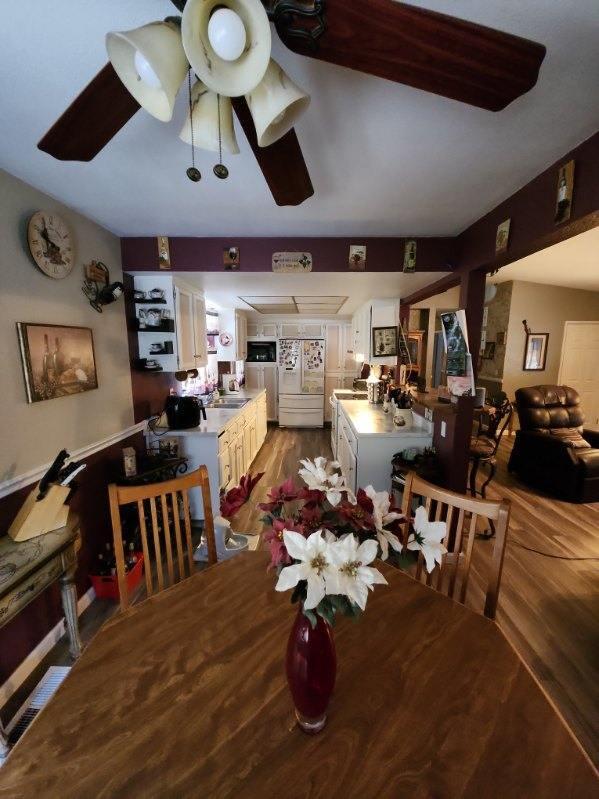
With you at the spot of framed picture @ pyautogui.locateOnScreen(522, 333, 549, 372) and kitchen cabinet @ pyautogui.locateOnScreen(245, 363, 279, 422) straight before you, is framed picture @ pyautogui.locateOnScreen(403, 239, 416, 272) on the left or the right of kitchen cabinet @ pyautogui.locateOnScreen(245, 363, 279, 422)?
left

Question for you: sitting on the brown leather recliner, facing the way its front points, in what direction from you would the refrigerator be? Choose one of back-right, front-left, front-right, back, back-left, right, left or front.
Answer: back-right

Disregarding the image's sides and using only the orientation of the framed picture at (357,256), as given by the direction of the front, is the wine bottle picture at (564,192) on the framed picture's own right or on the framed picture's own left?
on the framed picture's own left

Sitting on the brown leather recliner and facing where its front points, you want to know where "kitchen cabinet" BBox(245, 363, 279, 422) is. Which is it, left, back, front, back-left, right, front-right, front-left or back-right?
back-right

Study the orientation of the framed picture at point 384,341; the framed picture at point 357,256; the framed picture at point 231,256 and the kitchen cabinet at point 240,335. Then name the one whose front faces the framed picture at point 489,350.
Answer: the kitchen cabinet

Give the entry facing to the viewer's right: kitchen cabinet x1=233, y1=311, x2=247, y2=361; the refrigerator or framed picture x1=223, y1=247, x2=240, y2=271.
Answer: the kitchen cabinet

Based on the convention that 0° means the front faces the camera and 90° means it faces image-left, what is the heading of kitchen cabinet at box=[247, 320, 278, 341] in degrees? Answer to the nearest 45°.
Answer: approximately 0°

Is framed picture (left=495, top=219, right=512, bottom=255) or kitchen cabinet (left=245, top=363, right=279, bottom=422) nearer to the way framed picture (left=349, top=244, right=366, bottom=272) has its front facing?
the framed picture

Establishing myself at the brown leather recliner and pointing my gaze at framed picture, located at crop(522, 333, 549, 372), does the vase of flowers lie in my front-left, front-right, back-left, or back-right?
back-left

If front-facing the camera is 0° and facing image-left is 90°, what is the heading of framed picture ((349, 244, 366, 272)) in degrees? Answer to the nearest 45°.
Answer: approximately 0°
